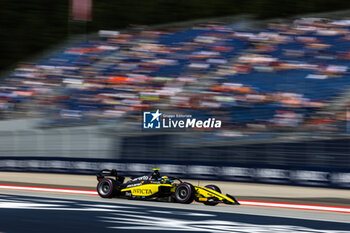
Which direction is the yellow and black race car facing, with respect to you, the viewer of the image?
facing the viewer and to the right of the viewer
